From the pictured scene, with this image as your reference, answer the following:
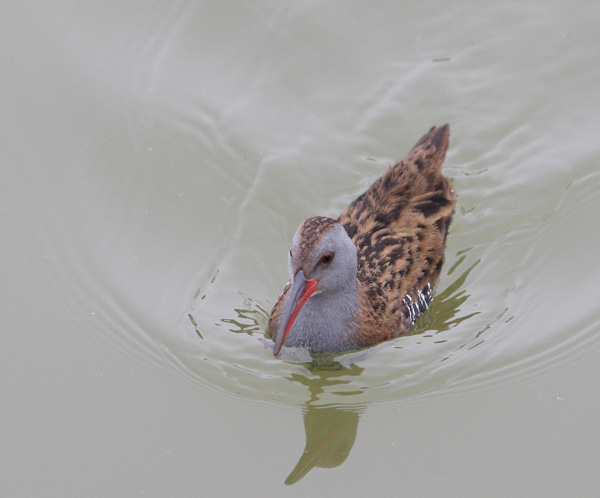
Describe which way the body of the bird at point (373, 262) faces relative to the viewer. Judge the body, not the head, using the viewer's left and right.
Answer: facing the viewer and to the left of the viewer
